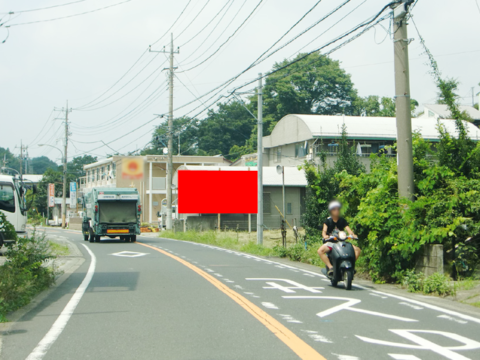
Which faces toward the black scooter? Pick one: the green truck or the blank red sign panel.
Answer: the blank red sign panel

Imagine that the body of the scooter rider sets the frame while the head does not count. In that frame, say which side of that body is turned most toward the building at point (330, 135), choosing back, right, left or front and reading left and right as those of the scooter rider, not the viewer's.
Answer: back

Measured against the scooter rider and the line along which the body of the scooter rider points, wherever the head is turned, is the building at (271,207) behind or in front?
behind

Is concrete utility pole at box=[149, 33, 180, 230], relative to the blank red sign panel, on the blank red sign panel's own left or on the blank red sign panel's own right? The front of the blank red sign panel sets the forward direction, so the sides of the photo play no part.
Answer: on the blank red sign panel's own right

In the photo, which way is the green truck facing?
away from the camera

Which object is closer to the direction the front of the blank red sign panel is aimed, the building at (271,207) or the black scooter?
the black scooter

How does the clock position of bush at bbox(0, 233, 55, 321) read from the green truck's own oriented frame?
The bush is roughly at 6 o'clock from the green truck.

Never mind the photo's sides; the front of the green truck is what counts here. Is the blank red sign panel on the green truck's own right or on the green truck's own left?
on the green truck's own right

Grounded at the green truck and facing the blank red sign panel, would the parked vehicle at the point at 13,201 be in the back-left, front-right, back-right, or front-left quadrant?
back-right

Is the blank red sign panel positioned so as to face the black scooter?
yes
